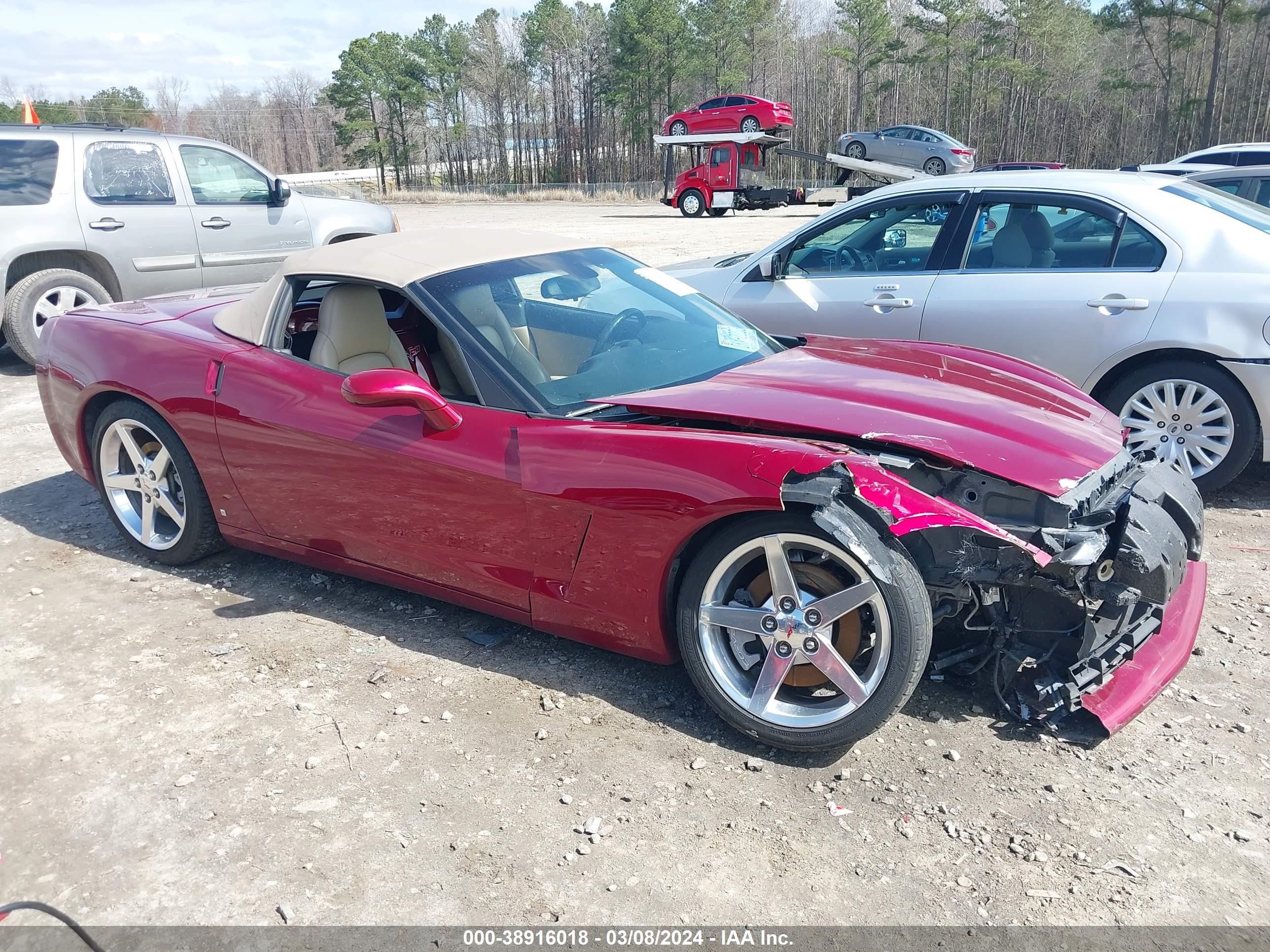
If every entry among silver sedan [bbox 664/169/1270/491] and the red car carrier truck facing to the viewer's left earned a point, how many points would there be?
2

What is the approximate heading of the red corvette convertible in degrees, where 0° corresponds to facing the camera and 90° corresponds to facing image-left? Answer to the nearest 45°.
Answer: approximately 315°

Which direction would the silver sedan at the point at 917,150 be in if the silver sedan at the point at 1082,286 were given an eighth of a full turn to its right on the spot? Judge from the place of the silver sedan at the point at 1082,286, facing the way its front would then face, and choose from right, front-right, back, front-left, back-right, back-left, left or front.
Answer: front-right

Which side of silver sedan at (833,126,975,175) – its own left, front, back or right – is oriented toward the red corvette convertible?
left

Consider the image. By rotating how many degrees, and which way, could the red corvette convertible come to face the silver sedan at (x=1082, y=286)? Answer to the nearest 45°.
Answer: approximately 90° to its left

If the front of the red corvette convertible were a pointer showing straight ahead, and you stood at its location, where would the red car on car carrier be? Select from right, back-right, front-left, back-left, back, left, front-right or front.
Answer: back-left

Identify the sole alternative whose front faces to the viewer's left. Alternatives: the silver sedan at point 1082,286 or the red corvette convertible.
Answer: the silver sedan

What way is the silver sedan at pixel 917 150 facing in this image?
to the viewer's left

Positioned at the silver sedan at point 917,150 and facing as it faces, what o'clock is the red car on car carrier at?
The red car on car carrier is roughly at 12 o'clock from the silver sedan.

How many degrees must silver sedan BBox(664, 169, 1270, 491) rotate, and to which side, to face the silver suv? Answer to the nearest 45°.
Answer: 0° — it already faces it

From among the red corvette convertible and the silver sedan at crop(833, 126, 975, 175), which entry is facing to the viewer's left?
the silver sedan

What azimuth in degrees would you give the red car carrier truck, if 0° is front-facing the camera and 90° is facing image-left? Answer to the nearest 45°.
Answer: approximately 90°

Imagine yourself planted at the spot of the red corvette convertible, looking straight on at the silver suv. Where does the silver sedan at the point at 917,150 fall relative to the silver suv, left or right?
right

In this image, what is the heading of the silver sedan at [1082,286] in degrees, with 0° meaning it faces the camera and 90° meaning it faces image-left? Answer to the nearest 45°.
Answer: approximately 90°

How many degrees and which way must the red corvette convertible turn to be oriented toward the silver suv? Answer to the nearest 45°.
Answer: approximately 180°
